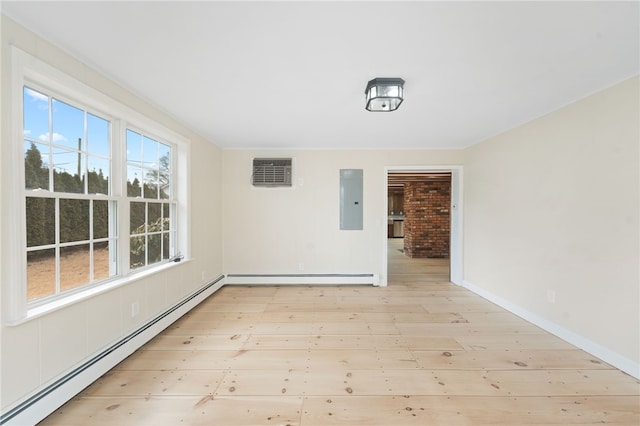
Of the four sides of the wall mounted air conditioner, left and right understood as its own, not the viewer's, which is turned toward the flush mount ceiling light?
front

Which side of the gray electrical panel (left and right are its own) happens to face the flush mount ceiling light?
front

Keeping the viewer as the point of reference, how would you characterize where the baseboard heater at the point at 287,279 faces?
facing the viewer

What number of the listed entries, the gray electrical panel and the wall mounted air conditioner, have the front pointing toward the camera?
2

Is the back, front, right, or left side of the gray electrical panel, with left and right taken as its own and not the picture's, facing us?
front

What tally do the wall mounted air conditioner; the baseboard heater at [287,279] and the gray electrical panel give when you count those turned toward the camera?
3

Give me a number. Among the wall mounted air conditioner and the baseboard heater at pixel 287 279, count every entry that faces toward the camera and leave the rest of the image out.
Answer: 2

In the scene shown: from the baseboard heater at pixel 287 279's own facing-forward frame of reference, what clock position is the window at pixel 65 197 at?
The window is roughly at 1 o'clock from the baseboard heater.
